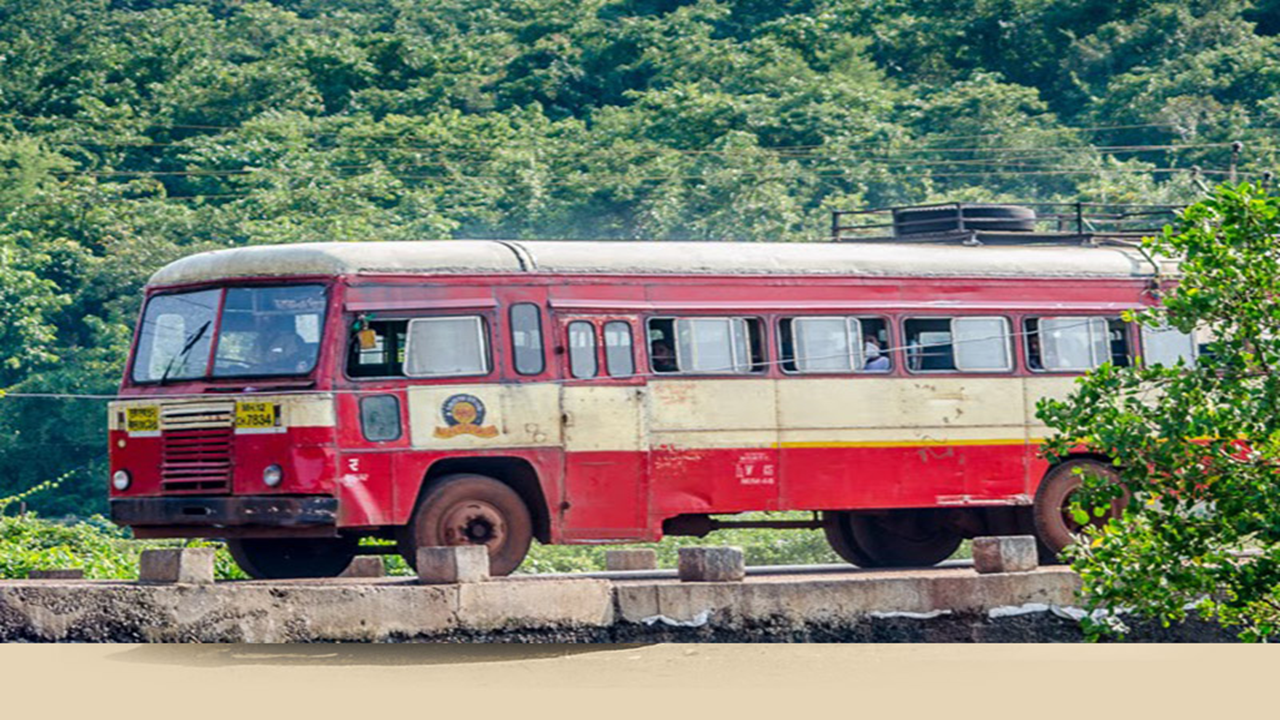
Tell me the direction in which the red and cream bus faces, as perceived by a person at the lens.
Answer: facing the viewer and to the left of the viewer

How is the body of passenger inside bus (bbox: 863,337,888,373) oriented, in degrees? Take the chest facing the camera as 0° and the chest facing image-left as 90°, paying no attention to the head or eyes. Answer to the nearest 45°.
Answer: approximately 90°

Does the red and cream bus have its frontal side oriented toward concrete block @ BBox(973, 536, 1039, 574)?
no

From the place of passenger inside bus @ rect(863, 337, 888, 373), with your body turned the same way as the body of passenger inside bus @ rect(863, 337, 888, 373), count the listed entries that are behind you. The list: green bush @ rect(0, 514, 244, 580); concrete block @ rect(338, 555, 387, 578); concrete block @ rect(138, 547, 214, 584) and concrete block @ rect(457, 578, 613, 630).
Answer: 0

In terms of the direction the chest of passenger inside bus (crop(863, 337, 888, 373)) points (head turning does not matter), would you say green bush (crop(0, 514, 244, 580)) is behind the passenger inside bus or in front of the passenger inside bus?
in front

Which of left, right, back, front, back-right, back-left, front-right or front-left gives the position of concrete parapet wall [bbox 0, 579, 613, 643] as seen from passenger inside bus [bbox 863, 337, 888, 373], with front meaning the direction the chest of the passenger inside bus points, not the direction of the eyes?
front-left

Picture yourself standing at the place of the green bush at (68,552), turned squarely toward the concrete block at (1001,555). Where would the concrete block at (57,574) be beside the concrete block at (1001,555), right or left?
right

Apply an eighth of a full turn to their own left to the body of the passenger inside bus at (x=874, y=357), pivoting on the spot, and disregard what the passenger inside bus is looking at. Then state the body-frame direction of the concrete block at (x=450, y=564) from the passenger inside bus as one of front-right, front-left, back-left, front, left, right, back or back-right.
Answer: front
